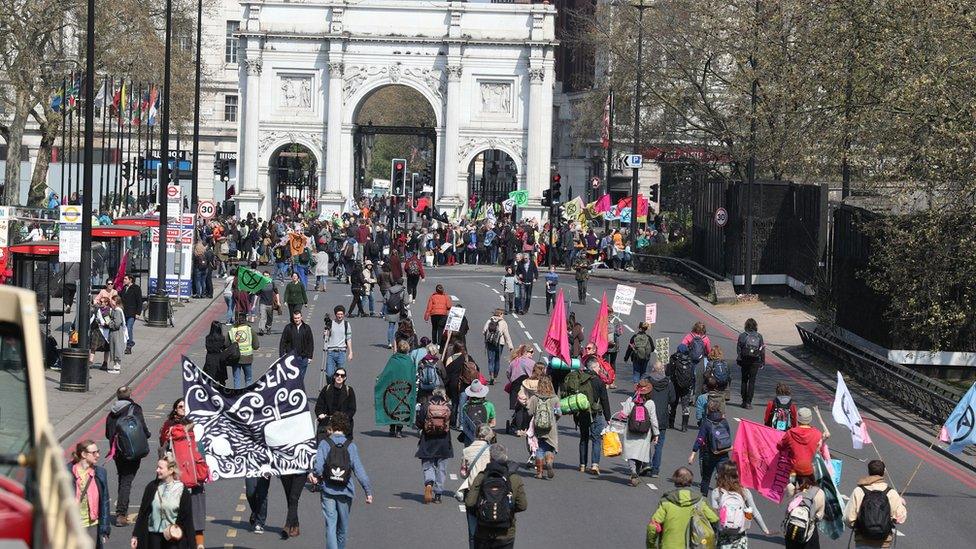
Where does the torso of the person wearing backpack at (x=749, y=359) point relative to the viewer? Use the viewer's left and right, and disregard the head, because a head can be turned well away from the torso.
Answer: facing away from the viewer

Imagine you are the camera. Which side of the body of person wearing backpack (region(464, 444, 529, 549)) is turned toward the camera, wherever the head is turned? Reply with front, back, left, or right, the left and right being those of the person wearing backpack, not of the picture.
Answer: back

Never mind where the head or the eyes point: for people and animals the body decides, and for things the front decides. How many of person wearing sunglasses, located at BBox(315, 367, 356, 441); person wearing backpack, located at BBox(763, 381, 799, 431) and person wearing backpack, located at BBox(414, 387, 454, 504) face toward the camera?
1

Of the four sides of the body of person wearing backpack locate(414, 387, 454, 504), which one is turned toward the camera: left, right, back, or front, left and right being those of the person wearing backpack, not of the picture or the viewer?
back

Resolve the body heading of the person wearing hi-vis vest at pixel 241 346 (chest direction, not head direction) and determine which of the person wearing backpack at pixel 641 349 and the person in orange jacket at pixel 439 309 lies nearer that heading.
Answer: the person in orange jacket

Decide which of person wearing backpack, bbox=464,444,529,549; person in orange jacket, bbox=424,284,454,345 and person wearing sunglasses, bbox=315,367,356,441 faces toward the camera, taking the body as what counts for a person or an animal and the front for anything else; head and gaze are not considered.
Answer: the person wearing sunglasses

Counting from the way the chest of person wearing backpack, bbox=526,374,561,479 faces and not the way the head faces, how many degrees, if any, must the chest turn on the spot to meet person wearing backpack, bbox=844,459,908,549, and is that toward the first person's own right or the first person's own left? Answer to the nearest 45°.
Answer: approximately 135° to the first person's own right

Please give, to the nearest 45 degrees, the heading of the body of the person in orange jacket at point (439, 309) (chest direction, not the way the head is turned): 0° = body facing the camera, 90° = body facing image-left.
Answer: approximately 180°

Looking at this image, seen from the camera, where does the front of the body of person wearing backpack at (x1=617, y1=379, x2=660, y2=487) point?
away from the camera

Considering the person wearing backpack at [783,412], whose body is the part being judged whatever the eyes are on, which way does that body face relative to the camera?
away from the camera

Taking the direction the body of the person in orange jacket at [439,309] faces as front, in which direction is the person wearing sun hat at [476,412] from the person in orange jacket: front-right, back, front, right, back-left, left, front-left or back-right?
back

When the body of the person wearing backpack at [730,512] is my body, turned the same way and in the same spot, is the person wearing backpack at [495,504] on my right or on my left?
on my left

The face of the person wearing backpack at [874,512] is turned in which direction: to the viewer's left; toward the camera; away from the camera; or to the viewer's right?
away from the camera

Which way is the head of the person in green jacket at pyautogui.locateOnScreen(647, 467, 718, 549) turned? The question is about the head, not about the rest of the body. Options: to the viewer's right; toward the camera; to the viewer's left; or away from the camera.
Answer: away from the camera

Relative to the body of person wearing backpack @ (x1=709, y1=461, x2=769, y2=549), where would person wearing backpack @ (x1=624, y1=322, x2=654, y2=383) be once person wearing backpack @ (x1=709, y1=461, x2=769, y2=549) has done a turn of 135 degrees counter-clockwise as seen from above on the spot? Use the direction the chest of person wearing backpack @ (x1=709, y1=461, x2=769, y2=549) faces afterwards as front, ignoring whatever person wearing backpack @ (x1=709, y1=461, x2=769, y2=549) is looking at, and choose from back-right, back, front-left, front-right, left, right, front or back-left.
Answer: back-right

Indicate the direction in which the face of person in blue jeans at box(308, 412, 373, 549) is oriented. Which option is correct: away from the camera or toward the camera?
away from the camera

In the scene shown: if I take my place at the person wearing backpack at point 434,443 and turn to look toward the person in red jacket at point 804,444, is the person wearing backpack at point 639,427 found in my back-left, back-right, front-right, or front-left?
front-left

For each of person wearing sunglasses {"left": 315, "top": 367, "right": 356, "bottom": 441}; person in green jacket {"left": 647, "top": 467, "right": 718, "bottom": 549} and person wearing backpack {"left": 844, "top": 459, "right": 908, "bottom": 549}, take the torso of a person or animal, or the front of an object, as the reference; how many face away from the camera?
2

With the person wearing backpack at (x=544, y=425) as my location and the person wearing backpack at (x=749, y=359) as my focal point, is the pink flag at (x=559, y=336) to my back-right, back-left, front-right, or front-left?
front-left

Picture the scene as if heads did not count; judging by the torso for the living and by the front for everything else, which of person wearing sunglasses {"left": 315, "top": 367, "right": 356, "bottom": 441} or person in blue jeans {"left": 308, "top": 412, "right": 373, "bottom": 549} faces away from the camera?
the person in blue jeans

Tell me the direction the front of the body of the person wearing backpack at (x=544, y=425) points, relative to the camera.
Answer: away from the camera
